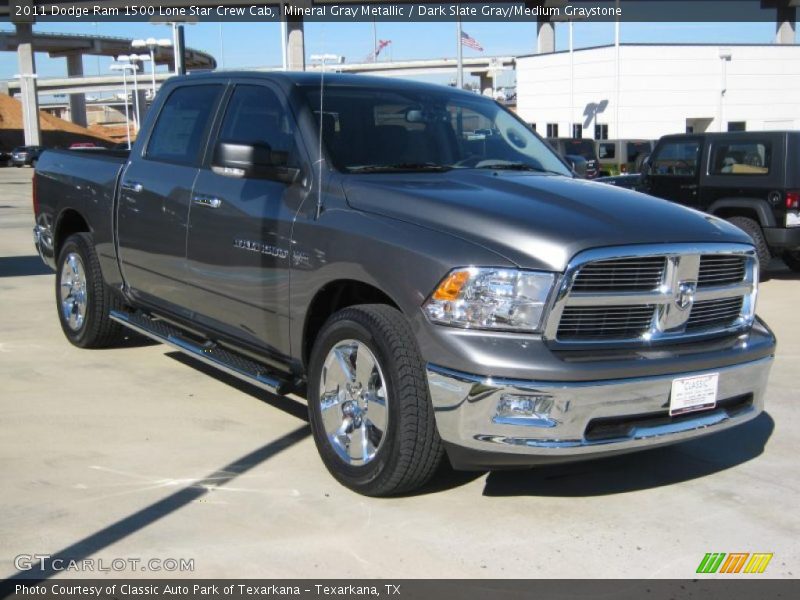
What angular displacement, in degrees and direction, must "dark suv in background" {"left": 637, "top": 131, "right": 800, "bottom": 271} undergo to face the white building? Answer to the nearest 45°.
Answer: approximately 45° to its right

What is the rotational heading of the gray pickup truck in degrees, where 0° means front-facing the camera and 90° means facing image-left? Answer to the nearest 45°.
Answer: approximately 315°

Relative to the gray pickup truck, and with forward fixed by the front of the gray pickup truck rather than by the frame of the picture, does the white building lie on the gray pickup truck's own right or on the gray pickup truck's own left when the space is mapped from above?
on the gray pickup truck's own left

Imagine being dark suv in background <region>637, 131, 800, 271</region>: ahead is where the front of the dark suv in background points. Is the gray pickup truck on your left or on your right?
on your left

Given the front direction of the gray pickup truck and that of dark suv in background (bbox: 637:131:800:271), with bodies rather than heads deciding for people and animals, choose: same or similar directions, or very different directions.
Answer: very different directions

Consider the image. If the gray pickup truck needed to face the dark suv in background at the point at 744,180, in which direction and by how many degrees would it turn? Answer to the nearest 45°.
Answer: approximately 90° to its left

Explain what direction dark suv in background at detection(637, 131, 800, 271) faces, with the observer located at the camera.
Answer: facing away from the viewer and to the left of the viewer
